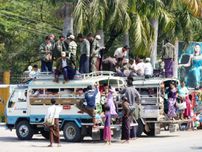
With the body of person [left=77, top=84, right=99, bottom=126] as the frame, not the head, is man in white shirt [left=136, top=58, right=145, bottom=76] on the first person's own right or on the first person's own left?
on the first person's own right

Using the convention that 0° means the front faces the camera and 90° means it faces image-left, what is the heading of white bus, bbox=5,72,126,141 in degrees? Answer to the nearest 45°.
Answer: approximately 90°

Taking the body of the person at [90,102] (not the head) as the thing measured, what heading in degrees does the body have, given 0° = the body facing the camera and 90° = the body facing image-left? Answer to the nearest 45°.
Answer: approximately 135°

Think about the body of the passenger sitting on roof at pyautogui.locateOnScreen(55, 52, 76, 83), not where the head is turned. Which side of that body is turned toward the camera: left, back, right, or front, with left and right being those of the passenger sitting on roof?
front

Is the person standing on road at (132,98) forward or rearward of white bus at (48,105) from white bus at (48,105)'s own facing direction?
rearward

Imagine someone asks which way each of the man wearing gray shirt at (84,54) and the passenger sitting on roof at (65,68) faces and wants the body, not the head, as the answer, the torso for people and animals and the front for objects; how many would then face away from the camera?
0

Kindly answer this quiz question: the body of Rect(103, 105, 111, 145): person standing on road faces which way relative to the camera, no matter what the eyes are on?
away from the camera
